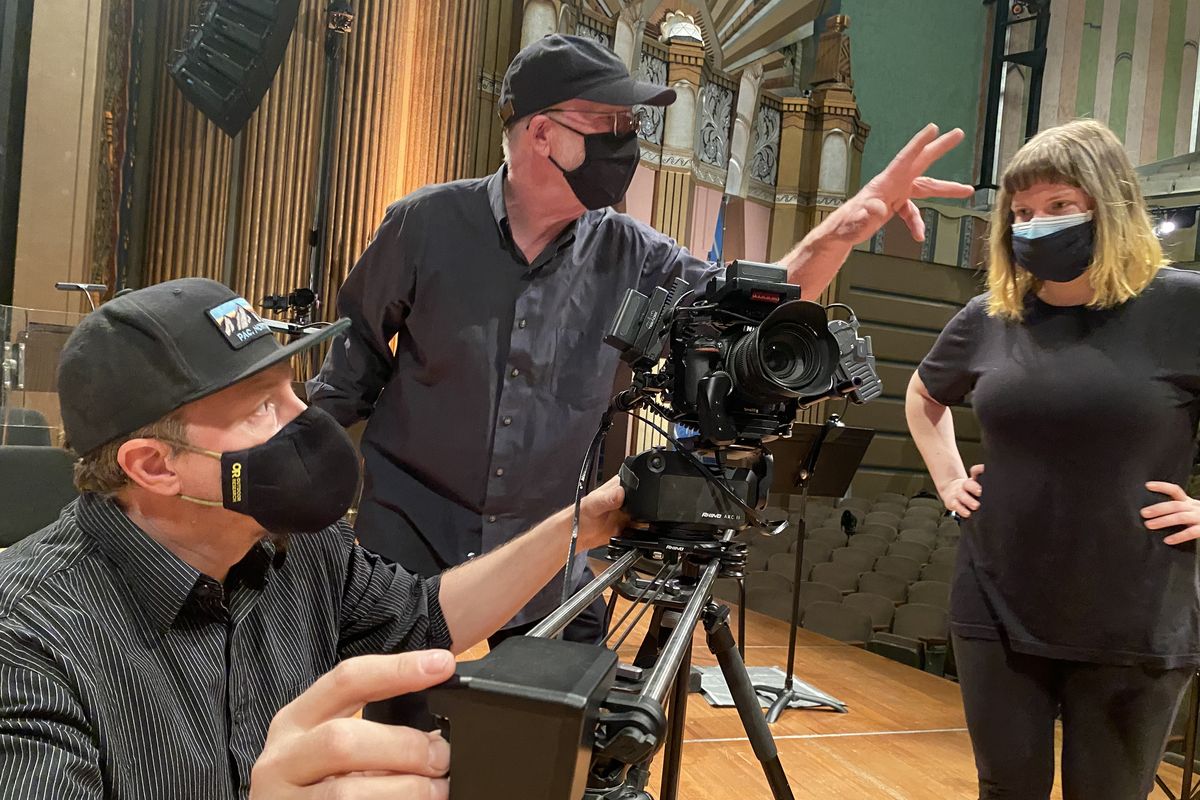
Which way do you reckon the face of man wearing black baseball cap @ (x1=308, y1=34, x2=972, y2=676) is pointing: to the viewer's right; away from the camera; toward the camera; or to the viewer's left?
to the viewer's right

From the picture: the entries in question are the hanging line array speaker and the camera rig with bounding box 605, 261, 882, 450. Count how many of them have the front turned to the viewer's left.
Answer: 0

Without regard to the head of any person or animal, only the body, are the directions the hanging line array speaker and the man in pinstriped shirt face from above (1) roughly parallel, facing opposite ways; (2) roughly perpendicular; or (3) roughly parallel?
roughly perpendicular

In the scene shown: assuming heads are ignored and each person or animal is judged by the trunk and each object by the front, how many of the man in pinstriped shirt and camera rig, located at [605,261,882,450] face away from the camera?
0

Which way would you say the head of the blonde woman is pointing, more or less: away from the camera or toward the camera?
toward the camera

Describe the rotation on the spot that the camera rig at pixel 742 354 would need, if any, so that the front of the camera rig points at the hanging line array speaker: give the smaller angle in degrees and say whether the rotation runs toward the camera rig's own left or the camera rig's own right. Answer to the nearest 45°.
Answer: approximately 180°

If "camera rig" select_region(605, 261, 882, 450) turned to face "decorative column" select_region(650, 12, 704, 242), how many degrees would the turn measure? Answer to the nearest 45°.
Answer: approximately 135° to its left

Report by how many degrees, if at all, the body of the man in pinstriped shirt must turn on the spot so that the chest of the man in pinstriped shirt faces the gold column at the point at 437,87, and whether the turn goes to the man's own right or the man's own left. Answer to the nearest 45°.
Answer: approximately 135° to the man's own left

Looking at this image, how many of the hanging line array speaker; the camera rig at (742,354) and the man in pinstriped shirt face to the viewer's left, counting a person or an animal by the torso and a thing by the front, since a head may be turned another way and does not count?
0

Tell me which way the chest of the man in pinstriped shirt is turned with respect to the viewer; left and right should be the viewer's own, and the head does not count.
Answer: facing the viewer and to the right of the viewer

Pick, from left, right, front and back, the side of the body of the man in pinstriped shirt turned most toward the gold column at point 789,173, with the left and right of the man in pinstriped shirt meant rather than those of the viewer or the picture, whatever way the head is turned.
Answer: left

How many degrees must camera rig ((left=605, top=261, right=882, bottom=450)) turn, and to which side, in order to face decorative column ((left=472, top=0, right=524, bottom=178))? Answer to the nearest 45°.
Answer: approximately 135° to its left
